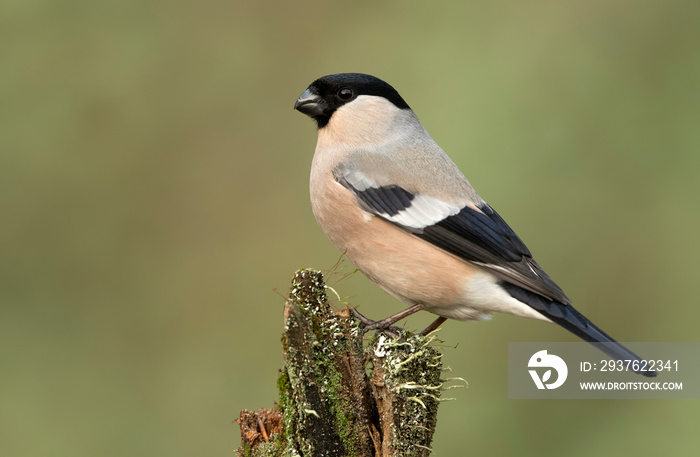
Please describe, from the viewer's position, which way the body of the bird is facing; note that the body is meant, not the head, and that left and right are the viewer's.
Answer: facing to the left of the viewer
